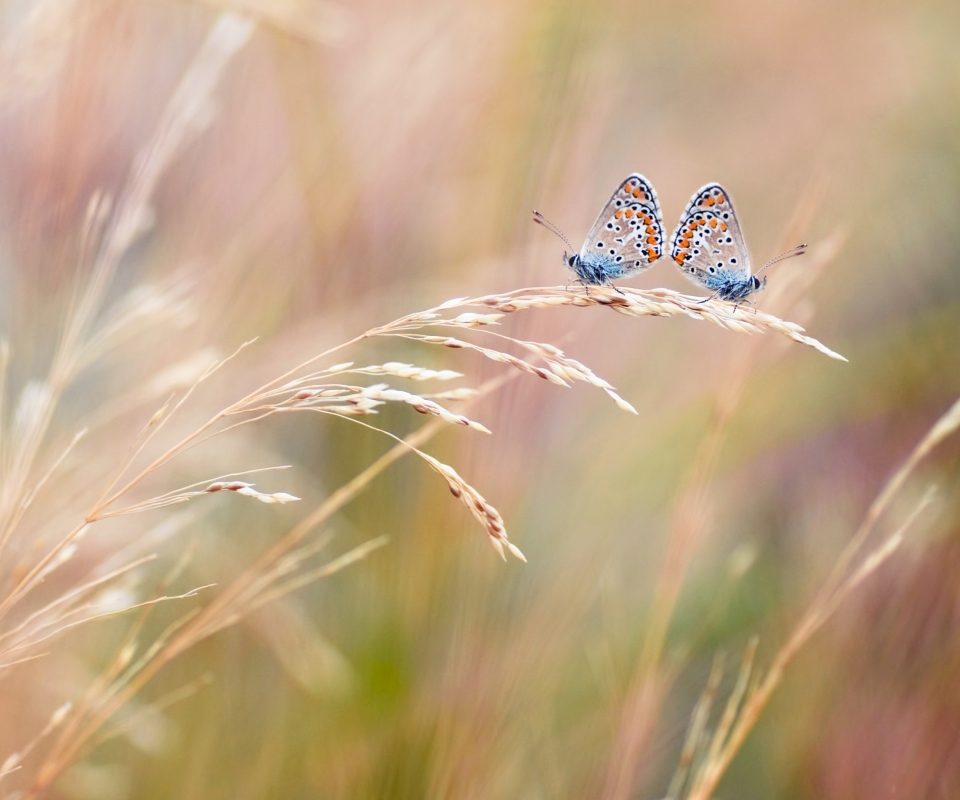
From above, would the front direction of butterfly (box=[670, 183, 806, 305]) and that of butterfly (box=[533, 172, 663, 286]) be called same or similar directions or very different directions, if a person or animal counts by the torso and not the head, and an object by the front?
very different directions

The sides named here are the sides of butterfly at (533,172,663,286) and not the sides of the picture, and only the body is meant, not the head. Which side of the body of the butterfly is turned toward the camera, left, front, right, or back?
left

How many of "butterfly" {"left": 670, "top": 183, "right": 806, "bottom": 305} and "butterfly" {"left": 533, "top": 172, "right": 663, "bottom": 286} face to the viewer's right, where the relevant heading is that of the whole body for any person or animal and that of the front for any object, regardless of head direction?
1

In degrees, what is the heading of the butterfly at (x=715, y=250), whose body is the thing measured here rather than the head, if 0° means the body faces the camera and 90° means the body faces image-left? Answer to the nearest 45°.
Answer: approximately 270°
